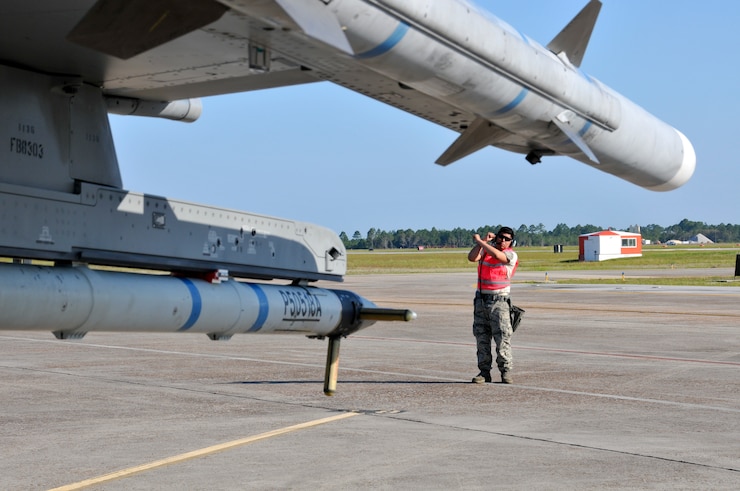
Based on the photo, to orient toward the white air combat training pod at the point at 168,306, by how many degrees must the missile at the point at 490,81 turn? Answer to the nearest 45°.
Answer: approximately 135° to its left

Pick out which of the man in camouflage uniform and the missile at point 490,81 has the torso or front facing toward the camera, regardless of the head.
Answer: the man in camouflage uniform

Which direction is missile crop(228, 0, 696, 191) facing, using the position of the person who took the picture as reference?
facing away from the viewer and to the right of the viewer

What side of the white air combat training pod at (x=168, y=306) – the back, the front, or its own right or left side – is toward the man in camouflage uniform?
front

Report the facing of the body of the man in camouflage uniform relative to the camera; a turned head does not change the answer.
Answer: toward the camera

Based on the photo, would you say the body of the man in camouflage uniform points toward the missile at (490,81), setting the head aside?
yes

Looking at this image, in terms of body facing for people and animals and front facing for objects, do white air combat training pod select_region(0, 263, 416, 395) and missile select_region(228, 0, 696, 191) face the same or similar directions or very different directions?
same or similar directions

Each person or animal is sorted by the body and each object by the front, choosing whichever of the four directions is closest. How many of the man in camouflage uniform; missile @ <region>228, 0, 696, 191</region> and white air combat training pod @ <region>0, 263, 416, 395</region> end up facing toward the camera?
1

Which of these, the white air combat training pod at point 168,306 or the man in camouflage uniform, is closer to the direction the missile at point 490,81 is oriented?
the man in camouflage uniform

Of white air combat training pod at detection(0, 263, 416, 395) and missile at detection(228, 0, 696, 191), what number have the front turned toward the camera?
0

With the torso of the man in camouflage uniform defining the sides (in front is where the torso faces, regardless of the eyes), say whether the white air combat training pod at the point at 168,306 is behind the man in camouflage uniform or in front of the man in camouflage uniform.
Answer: in front

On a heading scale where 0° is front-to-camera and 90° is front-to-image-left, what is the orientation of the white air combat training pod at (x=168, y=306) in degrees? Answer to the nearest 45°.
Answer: approximately 225°
